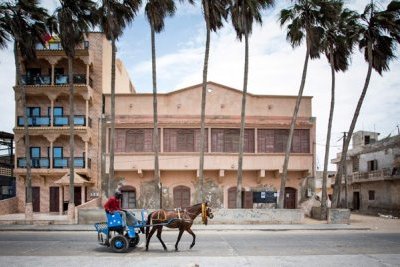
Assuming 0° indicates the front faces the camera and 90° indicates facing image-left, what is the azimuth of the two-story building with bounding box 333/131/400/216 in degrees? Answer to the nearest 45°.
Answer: approximately 45°

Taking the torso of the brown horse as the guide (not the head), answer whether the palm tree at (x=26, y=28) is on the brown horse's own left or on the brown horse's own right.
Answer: on the brown horse's own left

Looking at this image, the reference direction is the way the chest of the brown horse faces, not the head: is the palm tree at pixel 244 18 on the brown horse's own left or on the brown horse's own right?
on the brown horse's own left

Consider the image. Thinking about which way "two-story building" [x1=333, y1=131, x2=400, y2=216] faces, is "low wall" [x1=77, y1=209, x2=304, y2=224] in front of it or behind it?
in front

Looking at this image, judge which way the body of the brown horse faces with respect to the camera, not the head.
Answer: to the viewer's right

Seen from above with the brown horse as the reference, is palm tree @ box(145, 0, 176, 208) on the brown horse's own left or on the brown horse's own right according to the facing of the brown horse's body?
on the brown horse's own left

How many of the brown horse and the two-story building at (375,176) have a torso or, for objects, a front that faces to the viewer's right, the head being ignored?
1
